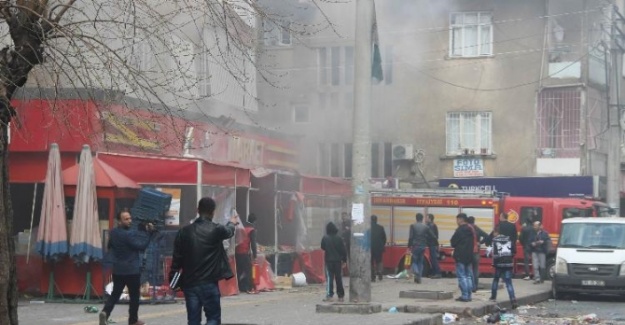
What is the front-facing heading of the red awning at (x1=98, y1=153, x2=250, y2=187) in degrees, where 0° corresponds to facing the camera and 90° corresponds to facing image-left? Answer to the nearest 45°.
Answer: approximately 315°

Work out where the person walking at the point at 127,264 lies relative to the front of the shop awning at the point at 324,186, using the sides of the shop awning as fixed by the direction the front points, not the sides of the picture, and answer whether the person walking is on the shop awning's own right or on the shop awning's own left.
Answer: on the shop awning's own right

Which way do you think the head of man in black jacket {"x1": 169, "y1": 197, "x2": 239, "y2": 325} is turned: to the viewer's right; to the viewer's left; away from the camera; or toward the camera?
away from the camera

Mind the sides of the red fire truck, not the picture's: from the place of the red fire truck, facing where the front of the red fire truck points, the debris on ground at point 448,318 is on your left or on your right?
on your right

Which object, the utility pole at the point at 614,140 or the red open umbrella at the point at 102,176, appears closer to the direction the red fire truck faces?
the utility pole

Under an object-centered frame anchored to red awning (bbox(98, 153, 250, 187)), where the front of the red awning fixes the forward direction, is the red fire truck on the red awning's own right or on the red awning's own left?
on the red awning's own left

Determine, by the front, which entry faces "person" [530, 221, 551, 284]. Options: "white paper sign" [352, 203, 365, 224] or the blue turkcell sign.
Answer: the blue turkcell sign

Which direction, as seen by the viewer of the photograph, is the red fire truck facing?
facing to the right of the viewer

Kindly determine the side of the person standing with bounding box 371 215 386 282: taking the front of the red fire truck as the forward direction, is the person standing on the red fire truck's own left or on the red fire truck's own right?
on the red fire truck's own right

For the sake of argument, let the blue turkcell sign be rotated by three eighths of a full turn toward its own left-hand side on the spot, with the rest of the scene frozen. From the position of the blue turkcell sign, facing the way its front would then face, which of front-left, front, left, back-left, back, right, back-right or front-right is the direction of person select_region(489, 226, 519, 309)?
back-right
